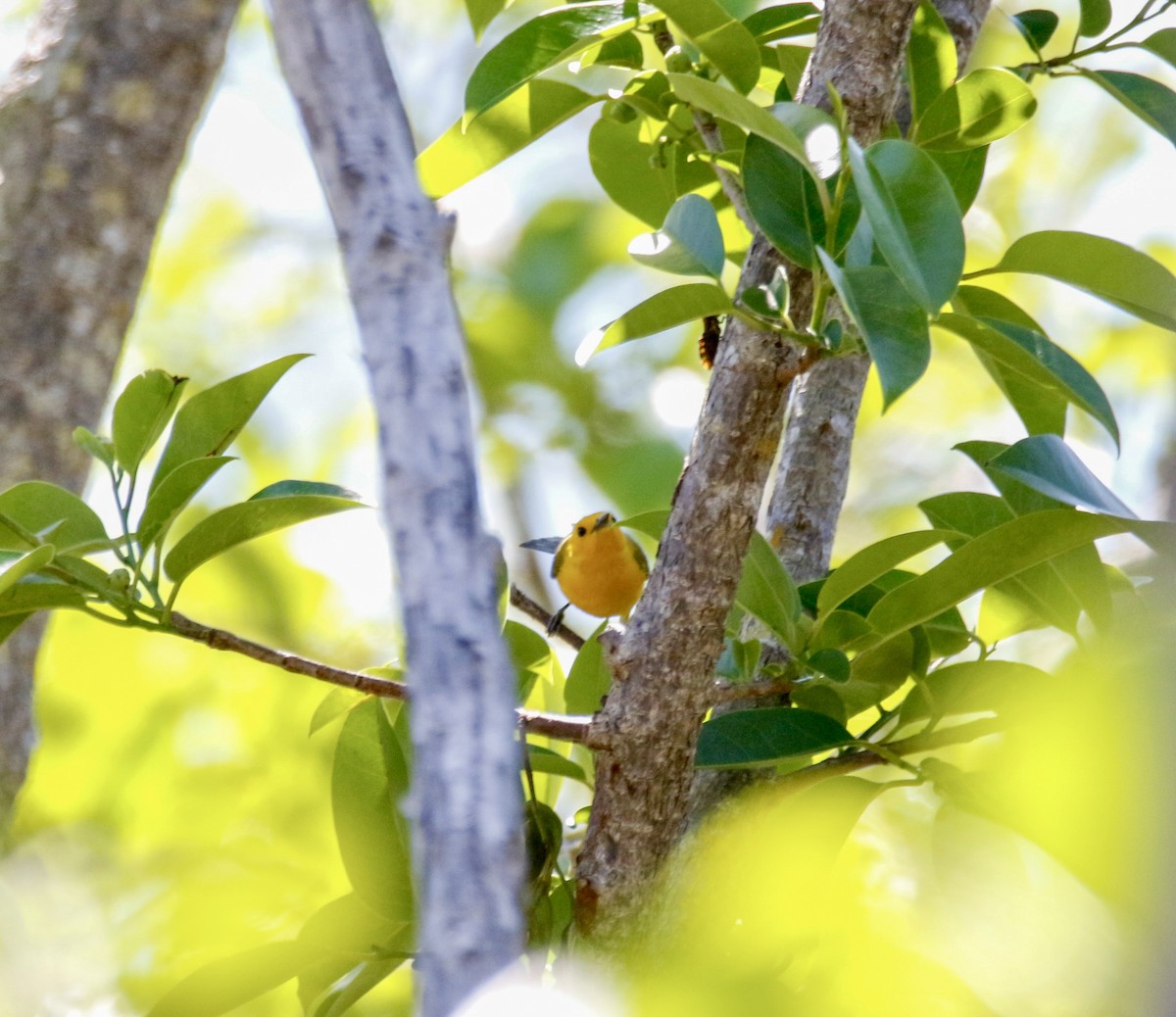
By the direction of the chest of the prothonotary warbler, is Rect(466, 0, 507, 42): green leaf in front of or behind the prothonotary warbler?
in front

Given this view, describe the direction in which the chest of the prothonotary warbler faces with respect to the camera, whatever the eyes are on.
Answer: toward the camera
